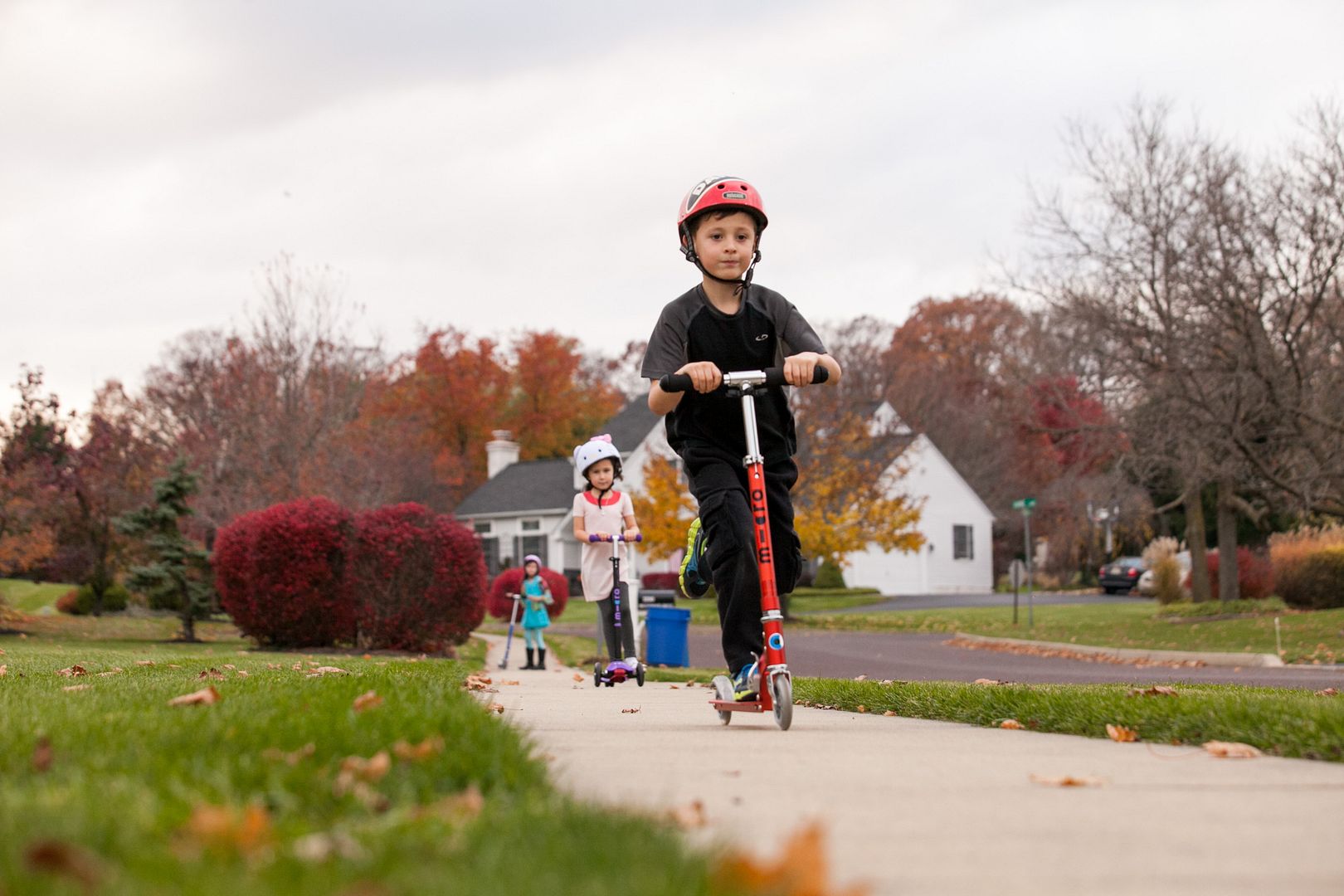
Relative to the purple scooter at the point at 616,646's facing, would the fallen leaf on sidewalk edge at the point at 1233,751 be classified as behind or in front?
in front

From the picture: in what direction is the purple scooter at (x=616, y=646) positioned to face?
toward the camera

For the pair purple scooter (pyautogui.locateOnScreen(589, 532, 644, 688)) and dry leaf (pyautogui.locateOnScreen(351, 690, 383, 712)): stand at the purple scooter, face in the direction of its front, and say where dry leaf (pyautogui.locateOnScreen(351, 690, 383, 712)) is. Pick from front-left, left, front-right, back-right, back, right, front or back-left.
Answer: front

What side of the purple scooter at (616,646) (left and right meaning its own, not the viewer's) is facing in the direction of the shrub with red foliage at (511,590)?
back

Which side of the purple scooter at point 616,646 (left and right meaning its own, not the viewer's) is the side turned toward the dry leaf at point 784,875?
front

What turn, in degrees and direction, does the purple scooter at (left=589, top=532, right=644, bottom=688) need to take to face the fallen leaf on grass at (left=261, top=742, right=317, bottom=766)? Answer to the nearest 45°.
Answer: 0° — it already faces it

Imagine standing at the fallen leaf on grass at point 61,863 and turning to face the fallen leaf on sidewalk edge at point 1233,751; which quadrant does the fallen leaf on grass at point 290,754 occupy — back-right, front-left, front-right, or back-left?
front-left

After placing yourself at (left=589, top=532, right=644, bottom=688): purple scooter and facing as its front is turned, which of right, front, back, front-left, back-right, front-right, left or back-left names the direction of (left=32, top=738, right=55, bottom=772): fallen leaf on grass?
front

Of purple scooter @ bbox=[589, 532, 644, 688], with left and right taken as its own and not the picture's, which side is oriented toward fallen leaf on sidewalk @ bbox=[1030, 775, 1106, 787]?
front

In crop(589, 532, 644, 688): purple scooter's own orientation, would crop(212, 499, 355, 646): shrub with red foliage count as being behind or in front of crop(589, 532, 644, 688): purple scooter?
behind

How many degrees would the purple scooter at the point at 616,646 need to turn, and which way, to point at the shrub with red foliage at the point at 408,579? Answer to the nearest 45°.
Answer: approximately 180°
